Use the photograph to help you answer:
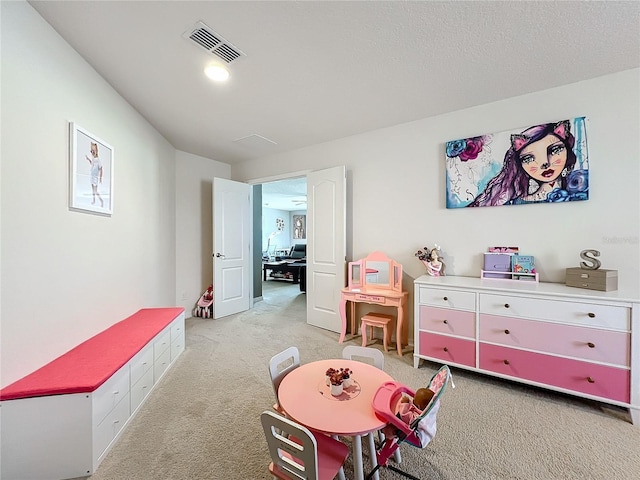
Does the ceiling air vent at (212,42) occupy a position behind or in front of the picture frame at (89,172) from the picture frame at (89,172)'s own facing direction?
in front

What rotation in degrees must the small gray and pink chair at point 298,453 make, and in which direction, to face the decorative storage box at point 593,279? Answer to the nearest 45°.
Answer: approximately 45° to its right

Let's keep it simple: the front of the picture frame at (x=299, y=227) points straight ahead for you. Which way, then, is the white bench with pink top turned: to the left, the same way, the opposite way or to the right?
to the left

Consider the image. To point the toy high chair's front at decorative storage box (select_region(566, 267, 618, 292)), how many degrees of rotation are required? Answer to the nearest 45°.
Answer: approximately 135° to its right

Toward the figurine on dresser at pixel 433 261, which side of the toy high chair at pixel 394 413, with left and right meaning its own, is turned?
right

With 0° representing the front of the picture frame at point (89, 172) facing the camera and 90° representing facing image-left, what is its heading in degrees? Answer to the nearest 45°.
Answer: approximately 315°

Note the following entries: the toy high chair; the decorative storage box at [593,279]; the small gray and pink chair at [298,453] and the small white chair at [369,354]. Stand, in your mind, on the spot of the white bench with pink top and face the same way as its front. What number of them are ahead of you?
4

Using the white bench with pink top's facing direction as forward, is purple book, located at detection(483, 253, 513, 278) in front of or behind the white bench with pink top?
in front

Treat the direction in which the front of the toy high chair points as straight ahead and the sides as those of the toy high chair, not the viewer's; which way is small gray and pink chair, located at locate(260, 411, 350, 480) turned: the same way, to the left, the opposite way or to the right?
to the right

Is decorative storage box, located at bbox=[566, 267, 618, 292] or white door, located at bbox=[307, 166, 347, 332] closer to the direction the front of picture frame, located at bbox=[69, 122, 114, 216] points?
the decorative storage box

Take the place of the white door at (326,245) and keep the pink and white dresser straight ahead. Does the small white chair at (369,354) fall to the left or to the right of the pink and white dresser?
right

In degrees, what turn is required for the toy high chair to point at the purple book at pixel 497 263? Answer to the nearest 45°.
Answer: approximately 135° to its right

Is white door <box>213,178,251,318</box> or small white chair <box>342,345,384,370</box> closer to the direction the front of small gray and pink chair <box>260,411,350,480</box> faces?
the small white chair
